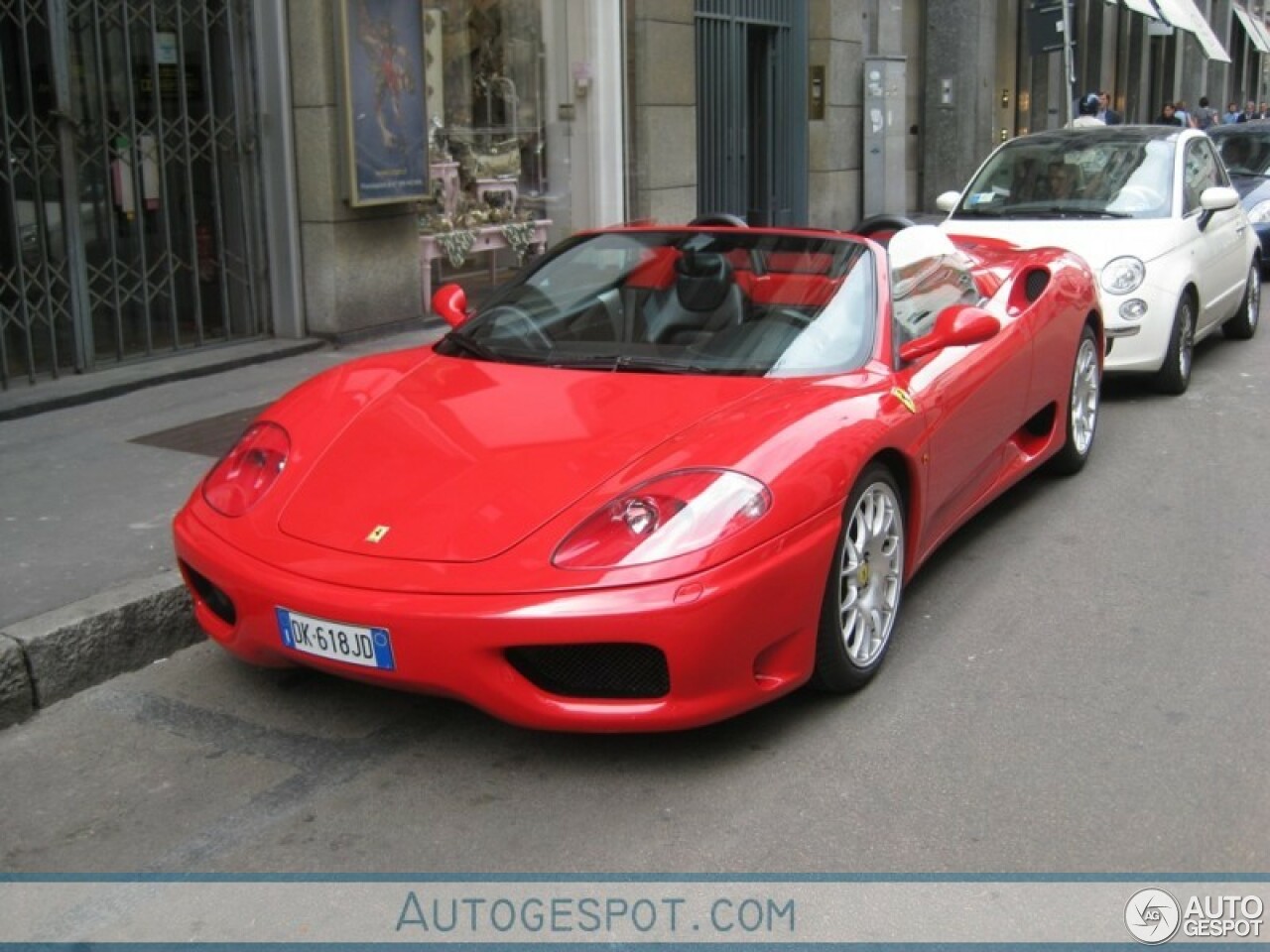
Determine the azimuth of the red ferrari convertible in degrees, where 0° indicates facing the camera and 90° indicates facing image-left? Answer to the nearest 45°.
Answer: approximately 45°

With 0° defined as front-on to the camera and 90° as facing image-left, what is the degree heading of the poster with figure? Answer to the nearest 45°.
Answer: approximately 315°

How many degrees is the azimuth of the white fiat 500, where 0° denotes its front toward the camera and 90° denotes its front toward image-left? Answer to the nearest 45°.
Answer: approximately 45°

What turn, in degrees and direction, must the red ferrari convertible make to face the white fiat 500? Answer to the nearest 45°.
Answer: approximately 180°

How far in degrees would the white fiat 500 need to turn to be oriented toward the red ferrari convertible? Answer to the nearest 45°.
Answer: approximately 45° to its left

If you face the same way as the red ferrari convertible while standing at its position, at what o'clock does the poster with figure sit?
The poster with figure is roughly at 4 o'clock from the red ferrari convertible.

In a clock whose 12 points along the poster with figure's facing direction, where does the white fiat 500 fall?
The white fiat 500 is roughly at 11 o'clock from the poster with figure.

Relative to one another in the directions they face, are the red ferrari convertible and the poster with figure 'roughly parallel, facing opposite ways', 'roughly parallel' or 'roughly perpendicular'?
roughly perpendicular
